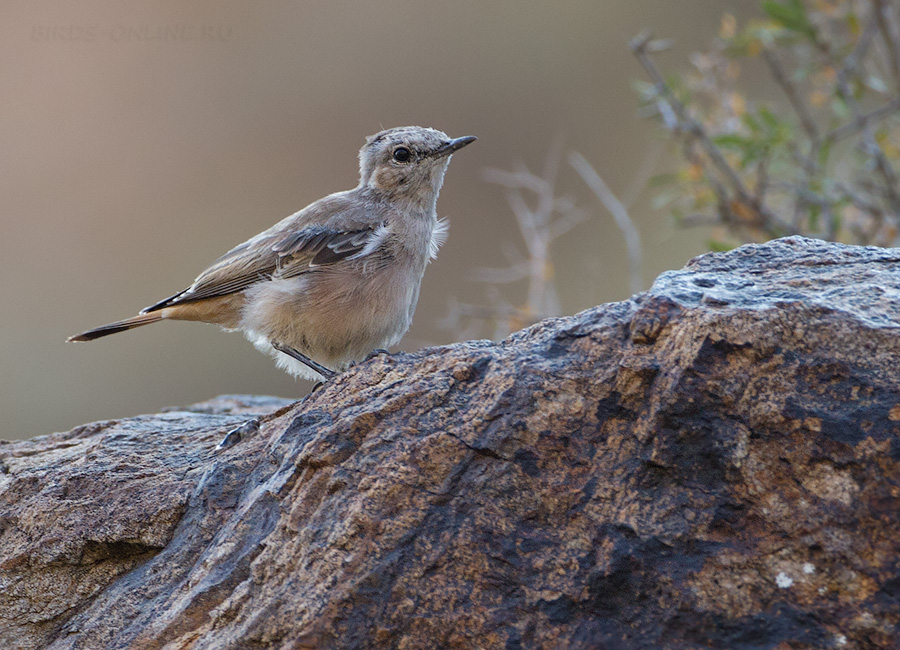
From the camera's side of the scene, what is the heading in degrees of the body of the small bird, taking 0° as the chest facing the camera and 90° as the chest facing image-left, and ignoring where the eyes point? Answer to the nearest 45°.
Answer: approximately 270°
